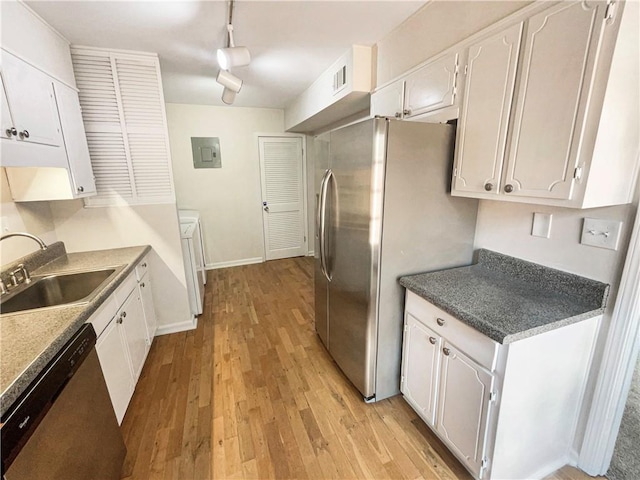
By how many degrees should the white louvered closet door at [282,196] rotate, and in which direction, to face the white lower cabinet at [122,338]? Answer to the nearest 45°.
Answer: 0° — it already faces it

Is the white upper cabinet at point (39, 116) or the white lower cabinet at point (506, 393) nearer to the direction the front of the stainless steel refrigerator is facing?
the white upper cabinet

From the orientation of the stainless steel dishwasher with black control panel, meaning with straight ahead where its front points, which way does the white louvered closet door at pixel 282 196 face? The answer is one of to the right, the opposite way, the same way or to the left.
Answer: to the right

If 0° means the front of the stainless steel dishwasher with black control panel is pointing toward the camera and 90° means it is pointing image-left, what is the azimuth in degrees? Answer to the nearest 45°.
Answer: approximately 315°

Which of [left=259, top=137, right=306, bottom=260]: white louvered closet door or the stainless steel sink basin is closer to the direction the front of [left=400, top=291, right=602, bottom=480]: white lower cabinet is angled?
the stainless steel sink basin

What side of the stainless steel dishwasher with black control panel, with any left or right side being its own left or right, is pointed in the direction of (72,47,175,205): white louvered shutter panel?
left

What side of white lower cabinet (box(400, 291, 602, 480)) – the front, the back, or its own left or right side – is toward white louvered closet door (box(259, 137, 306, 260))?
right

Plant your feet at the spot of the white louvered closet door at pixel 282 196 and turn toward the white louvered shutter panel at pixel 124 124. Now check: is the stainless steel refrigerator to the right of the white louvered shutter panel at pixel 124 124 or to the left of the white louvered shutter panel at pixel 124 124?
left

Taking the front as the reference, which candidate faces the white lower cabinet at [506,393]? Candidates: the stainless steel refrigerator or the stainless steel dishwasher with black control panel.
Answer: the stainless steel dishwasher with black control panel
